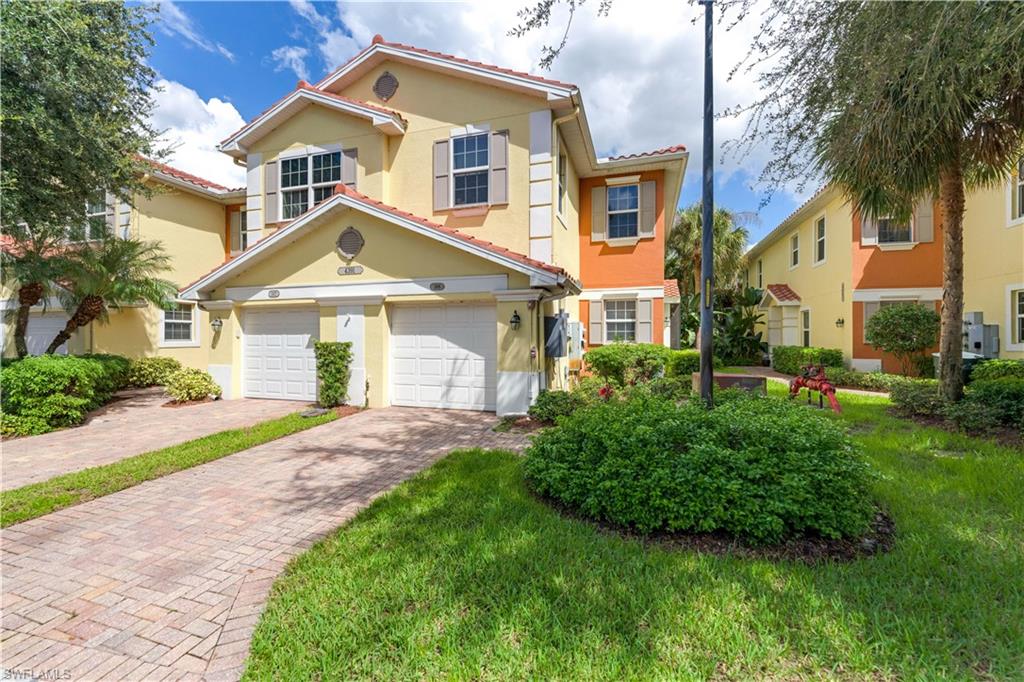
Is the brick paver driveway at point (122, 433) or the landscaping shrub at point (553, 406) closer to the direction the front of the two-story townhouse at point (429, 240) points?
the brick paver driveway

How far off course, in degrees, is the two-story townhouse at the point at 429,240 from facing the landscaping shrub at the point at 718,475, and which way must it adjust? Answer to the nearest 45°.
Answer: approximately 45° to its left

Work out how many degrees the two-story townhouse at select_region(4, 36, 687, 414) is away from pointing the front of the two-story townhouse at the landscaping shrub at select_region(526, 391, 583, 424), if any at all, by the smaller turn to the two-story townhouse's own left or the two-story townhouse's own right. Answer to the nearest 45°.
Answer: approximately 90° to the two-story townhouse's own left

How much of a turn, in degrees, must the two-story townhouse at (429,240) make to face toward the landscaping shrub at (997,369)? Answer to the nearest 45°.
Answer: approximately 90° to its left

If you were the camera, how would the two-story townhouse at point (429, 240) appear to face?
facing the viewer and to the left of the viewer

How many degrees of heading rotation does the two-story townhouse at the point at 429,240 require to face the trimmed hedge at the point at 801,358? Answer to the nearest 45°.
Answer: approximately 135° to its left

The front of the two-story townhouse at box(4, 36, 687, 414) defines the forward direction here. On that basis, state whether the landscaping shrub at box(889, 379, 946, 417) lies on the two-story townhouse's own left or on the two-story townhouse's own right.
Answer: on the two-story townhouse's own left

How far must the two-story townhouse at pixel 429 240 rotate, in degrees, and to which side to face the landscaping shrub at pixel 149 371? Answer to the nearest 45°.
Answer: approximately 90° to its right

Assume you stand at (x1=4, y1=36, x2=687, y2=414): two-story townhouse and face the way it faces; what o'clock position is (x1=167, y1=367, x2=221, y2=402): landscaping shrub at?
The landscaping shrub is roughly at 2 o'clock from the two-story townhouse.

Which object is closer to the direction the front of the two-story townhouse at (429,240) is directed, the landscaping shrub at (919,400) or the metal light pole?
the metal light pole

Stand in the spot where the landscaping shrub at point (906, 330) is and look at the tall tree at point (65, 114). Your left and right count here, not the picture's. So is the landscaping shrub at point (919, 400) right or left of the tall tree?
left
